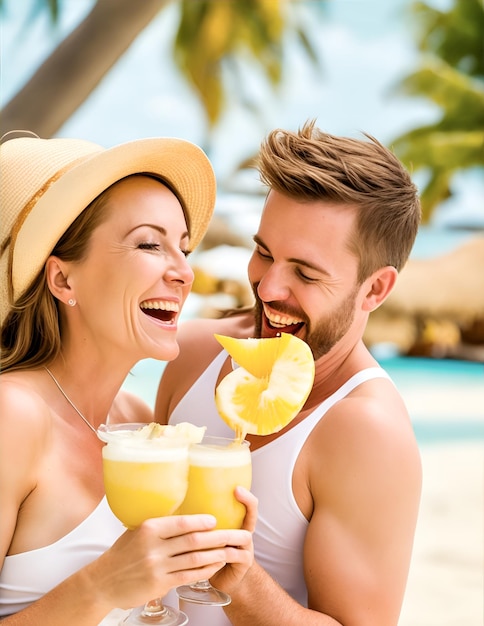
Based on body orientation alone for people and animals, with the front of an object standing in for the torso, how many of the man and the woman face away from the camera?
0

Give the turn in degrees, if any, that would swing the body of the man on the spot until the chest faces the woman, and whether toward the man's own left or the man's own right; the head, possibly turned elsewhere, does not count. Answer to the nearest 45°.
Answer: approximately 45° to the man's own right

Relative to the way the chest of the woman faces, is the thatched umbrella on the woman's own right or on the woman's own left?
on the woman's own left

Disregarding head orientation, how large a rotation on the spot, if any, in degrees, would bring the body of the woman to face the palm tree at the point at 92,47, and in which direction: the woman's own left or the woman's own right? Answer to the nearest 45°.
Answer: approximately 135° to the woman's own left

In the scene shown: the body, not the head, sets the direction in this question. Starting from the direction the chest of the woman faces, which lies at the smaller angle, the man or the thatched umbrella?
the man

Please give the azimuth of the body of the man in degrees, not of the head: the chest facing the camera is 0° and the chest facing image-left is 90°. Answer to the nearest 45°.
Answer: approximately 45°

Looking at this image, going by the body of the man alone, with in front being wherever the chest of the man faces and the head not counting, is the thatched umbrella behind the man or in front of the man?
behind

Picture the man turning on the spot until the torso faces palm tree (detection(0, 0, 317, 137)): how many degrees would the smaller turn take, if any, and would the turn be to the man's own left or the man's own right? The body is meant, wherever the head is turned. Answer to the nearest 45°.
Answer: approximately 90° to the man's own right

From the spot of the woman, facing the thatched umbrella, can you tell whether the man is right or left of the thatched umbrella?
right
